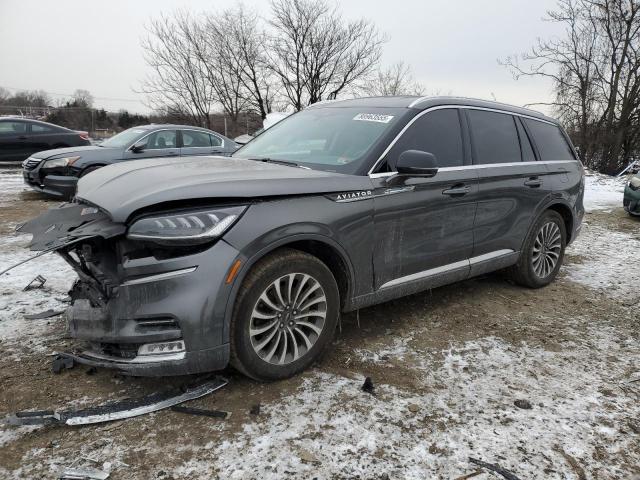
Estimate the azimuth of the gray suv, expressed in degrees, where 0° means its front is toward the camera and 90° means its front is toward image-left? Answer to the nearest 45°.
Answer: approximately 45°

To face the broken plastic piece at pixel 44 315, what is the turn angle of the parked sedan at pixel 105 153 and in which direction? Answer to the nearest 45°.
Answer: approximately 45° to its left

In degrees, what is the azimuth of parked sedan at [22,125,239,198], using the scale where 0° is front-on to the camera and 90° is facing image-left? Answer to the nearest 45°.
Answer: approximately 45°

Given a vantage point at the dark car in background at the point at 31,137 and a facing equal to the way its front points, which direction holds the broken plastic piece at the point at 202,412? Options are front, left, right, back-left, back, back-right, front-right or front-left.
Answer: left

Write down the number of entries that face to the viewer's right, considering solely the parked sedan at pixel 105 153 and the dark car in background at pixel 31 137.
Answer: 0

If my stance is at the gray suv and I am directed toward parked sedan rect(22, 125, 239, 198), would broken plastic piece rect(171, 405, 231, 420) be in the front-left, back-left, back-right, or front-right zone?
back-left

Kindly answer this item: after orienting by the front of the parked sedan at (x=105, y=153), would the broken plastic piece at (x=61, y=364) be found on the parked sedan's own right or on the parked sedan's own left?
on the parked sedan's own left

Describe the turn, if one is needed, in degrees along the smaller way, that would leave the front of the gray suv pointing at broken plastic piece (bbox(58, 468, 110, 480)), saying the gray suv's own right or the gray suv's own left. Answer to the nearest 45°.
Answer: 0° — it already faces it

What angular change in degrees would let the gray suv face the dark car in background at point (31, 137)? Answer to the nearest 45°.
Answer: approximately 90° to its right

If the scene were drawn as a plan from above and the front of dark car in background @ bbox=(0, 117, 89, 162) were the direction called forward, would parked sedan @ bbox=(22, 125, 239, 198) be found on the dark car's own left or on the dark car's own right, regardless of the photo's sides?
on the dark car's own left

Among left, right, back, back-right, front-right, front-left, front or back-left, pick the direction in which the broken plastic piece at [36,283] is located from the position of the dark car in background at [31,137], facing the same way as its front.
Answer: left

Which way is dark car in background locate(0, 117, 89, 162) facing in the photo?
to the viewer's left
